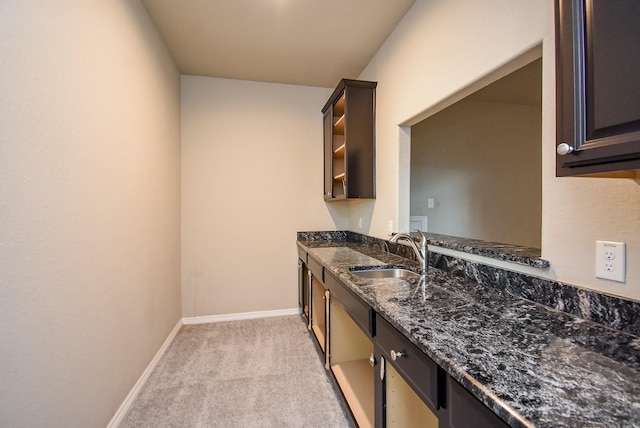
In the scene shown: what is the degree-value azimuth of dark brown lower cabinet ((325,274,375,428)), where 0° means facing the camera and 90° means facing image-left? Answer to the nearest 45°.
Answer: approximately 90°

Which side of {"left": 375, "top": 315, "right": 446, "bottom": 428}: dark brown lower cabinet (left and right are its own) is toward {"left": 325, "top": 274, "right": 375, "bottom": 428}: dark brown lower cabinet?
right

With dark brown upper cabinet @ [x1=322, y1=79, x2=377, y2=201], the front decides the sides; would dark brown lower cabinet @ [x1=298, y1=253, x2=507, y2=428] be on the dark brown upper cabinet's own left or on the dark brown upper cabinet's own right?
on the dark brown upper cabinet's own left

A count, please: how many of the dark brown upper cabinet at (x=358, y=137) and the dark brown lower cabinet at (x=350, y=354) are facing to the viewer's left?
2

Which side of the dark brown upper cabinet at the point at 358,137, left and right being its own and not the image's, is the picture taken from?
left

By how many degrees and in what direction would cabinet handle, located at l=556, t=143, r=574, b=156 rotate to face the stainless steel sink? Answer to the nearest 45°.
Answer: approximately 90° to its right

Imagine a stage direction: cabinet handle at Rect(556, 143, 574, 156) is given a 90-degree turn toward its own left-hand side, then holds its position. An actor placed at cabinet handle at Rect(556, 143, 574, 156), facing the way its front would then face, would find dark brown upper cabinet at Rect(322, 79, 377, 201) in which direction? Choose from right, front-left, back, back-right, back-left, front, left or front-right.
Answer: back

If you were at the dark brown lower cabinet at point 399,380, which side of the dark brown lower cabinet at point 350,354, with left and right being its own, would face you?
left
